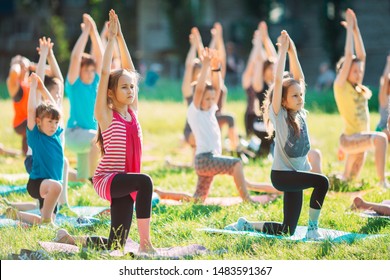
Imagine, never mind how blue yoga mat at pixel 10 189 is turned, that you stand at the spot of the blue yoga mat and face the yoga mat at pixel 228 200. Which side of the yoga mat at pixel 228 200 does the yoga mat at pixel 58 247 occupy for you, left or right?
right

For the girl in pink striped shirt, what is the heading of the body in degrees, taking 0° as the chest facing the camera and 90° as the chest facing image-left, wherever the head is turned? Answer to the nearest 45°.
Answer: approximately 315°

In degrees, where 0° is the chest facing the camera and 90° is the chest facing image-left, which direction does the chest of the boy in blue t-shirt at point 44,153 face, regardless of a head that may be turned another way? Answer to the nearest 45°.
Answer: approximately 315°

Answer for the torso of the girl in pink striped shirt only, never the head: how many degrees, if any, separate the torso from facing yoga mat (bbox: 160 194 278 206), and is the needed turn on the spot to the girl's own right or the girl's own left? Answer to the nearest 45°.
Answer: approximately 90° to the girl's own left

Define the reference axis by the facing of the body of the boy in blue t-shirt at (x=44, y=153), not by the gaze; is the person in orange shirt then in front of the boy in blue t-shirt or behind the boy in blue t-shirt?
behind

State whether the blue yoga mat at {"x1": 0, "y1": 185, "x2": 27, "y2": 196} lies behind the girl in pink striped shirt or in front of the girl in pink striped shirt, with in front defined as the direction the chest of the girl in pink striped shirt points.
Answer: behind

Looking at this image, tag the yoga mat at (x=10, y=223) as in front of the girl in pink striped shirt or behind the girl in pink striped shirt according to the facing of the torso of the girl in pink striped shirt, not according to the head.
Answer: behind
